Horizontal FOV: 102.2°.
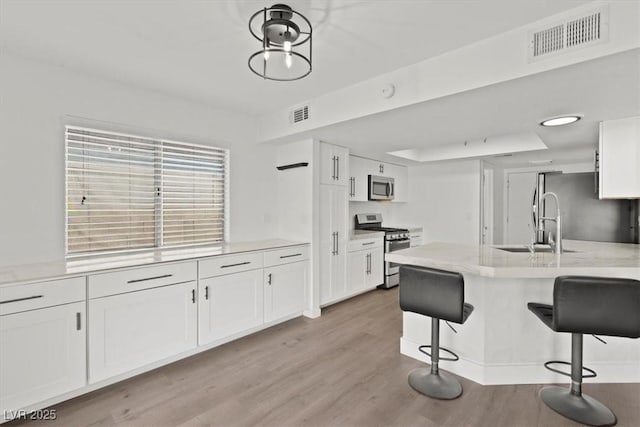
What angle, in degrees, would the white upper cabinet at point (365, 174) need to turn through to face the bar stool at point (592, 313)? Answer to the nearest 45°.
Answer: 0° — it already faces it

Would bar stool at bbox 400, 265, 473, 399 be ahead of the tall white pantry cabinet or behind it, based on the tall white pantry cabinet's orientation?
ahead

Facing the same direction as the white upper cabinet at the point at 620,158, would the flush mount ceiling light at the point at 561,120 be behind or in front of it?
in front

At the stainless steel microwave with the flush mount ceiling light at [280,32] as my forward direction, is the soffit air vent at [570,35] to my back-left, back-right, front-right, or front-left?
front-left

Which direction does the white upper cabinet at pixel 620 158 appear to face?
to the viewer's left

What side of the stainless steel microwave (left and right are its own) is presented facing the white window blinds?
right

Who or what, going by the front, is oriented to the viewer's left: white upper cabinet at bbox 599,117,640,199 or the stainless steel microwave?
the white upper cabinet

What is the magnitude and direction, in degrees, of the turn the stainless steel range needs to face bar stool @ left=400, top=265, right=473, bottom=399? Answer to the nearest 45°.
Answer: approximately 45° to its right

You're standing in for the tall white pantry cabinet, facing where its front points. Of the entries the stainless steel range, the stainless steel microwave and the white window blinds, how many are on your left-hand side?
2

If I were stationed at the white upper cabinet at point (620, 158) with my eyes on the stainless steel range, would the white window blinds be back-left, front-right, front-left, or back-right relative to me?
front-left

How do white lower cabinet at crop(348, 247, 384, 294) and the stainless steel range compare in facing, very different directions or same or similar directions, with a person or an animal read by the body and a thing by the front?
same or similar directions
